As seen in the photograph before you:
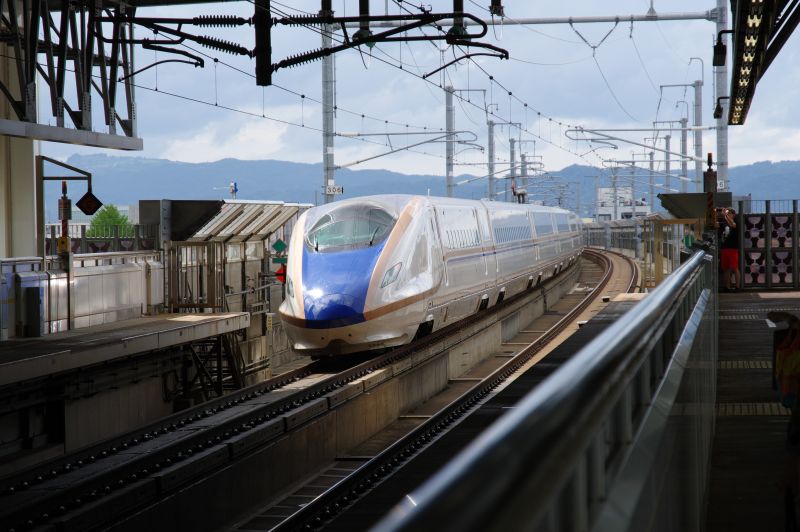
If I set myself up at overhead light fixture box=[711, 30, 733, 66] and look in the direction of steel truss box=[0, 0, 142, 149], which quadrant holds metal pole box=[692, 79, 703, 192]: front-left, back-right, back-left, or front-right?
back-right

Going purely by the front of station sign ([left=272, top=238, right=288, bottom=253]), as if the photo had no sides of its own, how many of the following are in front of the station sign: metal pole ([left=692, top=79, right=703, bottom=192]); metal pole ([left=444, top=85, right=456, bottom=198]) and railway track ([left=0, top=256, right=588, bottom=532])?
1

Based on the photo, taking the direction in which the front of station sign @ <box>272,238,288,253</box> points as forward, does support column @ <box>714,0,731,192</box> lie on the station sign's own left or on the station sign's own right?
on the station sign's own left

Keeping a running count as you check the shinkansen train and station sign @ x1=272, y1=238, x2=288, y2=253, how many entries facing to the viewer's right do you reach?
0

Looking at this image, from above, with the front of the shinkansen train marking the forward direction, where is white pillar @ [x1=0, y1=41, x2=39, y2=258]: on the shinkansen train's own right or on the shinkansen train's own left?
on the shinkansen train's own right

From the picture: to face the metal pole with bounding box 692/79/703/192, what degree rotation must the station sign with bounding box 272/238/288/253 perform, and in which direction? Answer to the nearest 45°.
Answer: approximately 135° to its left

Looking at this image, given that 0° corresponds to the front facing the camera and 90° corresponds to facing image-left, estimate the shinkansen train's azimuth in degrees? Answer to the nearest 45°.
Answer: approximately 45°
